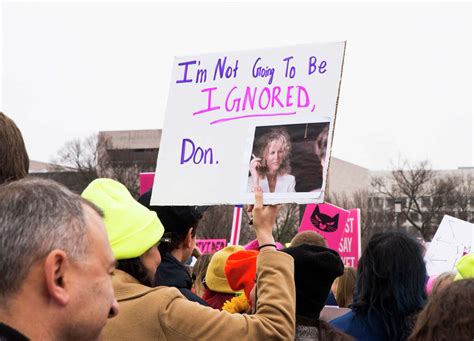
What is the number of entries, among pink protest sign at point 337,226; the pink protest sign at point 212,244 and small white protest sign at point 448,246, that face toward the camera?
3

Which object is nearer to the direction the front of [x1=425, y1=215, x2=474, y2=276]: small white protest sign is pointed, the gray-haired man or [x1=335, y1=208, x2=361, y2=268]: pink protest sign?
the gray-haired man

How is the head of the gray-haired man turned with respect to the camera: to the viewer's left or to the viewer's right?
to the viewer's right

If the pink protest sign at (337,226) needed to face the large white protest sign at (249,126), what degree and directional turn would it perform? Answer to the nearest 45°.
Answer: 0° — it already faces it

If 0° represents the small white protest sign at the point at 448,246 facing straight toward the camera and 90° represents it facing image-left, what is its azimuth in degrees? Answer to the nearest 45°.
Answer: approximately 0°

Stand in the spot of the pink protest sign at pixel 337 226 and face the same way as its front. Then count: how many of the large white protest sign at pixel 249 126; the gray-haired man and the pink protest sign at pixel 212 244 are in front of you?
2

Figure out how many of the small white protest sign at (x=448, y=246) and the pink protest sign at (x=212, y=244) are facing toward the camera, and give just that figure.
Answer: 2

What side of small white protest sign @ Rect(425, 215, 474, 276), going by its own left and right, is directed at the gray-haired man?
front

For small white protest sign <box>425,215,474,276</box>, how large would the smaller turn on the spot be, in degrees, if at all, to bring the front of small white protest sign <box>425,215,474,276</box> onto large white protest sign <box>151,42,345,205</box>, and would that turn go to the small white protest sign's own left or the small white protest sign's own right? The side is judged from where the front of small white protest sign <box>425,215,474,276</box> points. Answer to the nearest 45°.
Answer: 0° — it already faces it

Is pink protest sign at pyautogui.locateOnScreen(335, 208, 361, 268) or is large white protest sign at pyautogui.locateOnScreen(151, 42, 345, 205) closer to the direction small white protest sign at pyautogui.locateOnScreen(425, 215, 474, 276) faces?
the large white protest sign
